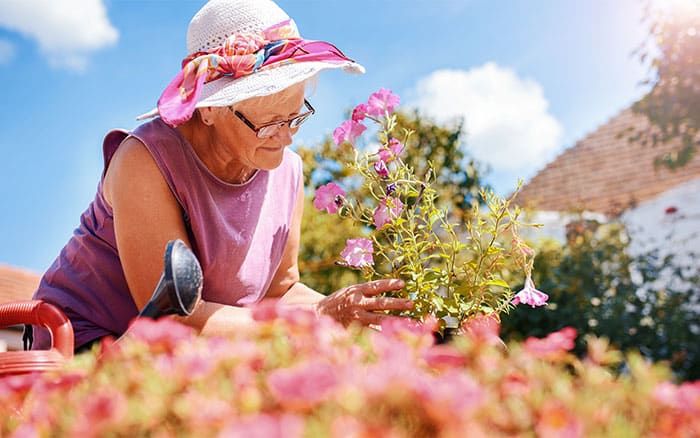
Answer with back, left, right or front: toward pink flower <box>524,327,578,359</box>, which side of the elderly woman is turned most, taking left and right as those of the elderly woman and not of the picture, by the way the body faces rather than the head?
front

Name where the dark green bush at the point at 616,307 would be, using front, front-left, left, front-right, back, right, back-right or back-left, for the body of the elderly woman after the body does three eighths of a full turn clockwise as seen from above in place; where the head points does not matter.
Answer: back-right

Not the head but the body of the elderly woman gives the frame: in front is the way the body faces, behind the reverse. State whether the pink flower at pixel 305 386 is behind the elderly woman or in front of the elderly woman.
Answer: in front

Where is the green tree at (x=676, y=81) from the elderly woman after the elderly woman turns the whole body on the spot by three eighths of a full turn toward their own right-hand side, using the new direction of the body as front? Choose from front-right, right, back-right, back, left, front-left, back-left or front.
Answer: back-right

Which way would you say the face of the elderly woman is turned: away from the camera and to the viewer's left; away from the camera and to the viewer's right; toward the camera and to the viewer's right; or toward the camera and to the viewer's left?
toward the camera and to the viewer's right

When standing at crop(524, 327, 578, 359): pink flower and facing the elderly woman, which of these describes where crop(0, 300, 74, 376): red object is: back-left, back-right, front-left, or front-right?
front-left

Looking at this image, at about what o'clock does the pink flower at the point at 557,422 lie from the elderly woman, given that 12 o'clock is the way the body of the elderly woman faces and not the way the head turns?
The pink flower is roughly at 1 o'clock from the elderly woman.

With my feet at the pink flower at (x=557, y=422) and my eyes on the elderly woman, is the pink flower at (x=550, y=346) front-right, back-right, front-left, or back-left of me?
front-right

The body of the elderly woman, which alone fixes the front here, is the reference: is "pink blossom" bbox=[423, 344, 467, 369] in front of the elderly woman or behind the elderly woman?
in front

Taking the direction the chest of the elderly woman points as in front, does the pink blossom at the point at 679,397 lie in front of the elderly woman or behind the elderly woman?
in front

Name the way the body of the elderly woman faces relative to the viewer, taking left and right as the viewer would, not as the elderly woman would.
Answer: facing the viewer and to the right of the viewer
